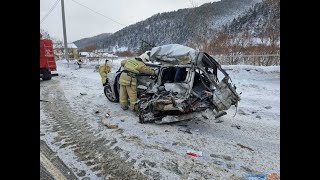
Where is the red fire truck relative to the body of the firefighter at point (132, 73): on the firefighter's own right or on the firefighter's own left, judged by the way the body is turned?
on the firefighter's own left

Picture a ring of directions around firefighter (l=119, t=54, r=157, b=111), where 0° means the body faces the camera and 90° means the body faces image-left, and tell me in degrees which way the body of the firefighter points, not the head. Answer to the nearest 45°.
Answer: approximately 225°

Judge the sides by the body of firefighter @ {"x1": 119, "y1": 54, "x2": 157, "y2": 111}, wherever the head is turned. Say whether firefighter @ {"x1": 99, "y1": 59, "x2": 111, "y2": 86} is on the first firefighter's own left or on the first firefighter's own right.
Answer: on the first firefighter's own left
